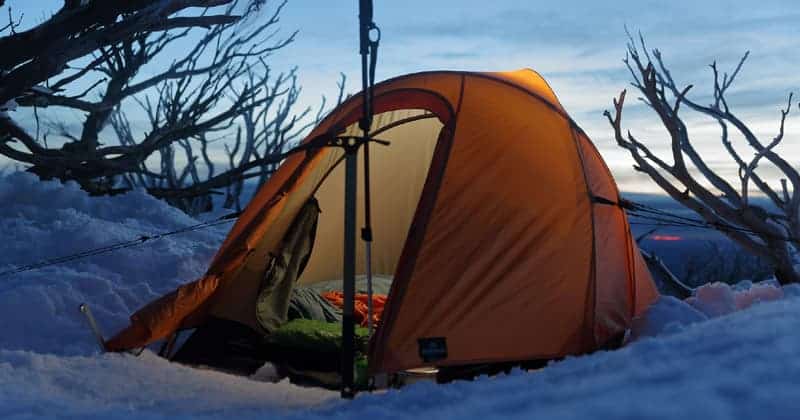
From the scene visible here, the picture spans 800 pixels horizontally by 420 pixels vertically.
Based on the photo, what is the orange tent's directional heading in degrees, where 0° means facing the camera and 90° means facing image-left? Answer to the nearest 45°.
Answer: approximately 45°

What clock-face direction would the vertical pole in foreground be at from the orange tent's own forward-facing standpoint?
The vertical pole in foreground is roughly at 12 o'clock from the orange tent.
